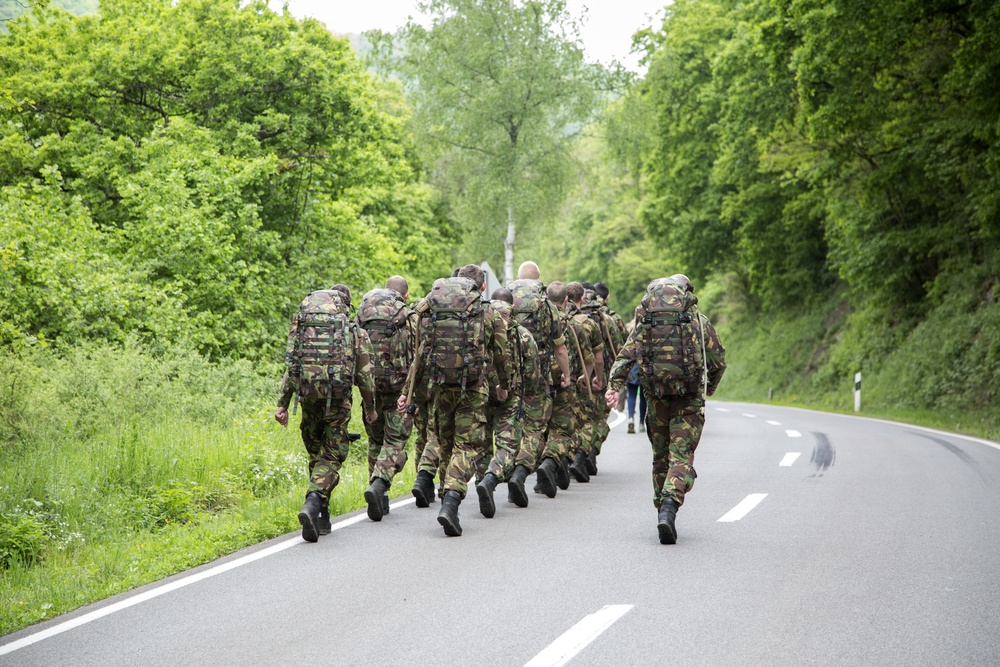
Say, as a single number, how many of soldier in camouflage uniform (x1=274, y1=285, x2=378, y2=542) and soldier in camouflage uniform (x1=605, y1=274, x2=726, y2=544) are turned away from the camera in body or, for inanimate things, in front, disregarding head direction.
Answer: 2

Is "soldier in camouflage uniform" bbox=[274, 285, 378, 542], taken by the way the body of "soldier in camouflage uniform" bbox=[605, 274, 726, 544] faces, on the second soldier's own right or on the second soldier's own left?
on the second soldier's own left

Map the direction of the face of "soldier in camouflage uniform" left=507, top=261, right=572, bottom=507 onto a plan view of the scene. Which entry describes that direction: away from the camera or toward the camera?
away from the camera

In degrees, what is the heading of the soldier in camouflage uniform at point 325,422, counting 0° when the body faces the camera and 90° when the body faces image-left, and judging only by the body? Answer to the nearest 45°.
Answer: approximately 180°

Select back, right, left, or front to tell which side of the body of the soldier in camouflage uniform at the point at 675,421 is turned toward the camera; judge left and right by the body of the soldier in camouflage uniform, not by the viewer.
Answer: back

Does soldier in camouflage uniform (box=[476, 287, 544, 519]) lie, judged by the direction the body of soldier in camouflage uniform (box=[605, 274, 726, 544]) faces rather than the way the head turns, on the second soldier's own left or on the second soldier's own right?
on the second soldier's own left

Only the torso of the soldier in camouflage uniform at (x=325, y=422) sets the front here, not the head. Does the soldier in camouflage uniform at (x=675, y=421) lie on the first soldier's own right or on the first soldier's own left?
on the first soldier's own right

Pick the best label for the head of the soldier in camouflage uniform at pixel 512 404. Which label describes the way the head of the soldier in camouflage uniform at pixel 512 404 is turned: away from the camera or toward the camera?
away from the camera

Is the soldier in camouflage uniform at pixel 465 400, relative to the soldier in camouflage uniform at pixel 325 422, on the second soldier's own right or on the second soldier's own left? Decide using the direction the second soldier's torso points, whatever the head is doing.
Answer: on the second soldier's own right
